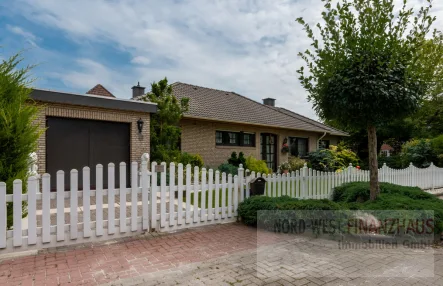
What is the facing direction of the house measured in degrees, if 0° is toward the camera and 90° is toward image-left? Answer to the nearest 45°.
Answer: approximately 315°

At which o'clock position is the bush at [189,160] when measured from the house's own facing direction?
The bush is roughly at 2 o'clock from the house.

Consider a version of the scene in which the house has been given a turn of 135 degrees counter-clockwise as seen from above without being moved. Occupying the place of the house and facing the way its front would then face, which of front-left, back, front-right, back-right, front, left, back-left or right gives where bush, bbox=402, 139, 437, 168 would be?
right

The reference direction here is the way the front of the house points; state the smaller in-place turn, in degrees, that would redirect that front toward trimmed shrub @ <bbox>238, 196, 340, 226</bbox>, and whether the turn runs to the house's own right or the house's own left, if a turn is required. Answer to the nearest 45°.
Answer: approximately 45° to the house's own right

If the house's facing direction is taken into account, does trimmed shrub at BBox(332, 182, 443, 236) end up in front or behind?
in front

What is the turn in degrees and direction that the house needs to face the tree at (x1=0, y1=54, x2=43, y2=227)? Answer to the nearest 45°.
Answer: approximately 45° to its right

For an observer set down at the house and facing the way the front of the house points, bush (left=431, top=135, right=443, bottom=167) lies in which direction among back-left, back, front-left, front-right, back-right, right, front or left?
front-left

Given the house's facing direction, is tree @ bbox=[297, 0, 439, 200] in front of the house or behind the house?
in front

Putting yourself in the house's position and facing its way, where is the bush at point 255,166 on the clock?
The bush is roughly at 1 o'clock from the house.

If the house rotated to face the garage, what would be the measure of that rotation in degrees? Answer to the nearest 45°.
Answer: approximately 90° to its right
